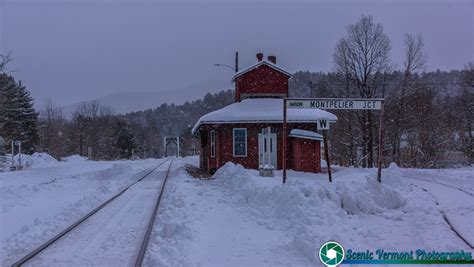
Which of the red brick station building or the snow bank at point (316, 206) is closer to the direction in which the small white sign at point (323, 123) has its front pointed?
the snow bank

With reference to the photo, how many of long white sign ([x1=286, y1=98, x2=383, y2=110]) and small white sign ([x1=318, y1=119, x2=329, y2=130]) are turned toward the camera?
2

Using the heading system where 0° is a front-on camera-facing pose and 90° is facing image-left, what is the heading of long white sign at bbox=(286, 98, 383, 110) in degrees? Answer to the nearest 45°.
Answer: approximately 0°

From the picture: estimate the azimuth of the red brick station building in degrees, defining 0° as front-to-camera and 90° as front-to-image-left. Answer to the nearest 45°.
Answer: approximately 0°

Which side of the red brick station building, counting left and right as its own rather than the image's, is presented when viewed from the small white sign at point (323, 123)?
front

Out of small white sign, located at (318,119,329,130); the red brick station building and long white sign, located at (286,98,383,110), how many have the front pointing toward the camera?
3

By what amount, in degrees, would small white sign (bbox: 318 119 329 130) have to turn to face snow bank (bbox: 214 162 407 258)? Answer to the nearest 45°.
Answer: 0° — it already faces it
